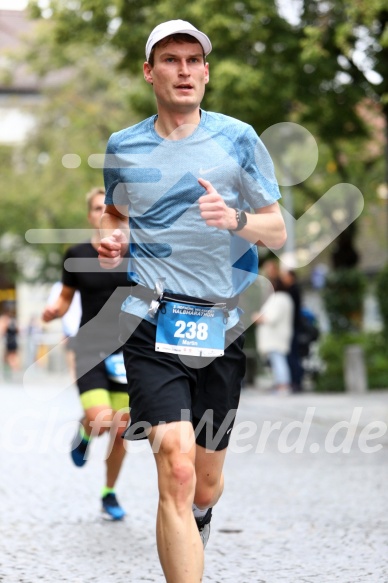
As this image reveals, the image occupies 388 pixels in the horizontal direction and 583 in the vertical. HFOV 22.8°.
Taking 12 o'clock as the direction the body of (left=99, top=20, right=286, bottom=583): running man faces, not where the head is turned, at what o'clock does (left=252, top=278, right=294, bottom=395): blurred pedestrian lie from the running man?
The blurred pedestrian is roughly at 6 o'clock from the running man.

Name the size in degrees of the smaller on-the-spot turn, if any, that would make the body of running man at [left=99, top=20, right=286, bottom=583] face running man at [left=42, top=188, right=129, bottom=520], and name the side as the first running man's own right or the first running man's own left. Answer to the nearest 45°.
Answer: approximately 180°

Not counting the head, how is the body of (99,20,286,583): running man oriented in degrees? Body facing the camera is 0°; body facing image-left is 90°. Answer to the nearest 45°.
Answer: approximately 0°

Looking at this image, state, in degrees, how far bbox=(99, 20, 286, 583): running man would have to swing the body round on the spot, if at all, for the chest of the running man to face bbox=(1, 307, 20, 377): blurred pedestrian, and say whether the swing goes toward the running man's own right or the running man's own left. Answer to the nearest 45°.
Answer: approximately 180°

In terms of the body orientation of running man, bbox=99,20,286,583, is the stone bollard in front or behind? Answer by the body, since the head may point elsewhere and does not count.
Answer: behind

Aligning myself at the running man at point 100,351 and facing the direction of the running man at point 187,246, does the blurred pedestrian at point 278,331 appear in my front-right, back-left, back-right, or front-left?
back-left
